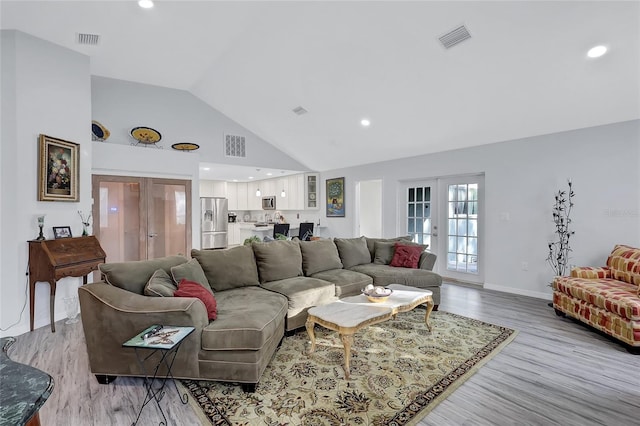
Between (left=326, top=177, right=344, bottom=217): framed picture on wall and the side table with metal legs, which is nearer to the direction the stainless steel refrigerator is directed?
the side table with metal legs

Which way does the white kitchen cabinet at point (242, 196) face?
toward the camera

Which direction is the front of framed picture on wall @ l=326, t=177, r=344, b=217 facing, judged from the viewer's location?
facing the viewer and to the left of the viewer

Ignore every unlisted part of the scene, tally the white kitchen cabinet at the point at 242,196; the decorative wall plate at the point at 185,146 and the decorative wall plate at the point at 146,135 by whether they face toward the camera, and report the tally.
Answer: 3

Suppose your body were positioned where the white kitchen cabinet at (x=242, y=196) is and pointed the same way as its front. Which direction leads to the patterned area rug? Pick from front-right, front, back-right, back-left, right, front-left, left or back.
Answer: front

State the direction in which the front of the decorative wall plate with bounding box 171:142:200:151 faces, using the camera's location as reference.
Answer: facing the viewer

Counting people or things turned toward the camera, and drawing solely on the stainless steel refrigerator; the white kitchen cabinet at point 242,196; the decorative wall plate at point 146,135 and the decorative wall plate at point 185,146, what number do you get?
4

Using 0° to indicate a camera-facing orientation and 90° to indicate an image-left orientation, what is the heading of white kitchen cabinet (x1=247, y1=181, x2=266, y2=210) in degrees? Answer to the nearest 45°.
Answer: approximately 45°

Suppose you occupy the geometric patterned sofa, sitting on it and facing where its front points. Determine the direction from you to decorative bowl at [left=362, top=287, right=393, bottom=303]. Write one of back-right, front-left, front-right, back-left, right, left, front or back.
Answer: front

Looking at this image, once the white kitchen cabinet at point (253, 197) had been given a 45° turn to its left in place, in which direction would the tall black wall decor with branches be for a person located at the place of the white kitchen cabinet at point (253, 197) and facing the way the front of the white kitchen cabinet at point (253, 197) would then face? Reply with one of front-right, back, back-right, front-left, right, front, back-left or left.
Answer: front-left

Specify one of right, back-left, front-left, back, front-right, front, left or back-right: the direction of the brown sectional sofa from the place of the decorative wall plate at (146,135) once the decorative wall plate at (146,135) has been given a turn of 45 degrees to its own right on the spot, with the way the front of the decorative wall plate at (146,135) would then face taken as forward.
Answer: front-left

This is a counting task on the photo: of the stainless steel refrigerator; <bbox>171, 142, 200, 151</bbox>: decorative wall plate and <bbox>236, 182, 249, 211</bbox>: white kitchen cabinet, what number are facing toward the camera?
3

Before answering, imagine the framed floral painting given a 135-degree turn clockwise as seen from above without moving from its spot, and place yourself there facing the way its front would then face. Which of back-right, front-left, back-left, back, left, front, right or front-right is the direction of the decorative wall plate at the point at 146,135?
back-right

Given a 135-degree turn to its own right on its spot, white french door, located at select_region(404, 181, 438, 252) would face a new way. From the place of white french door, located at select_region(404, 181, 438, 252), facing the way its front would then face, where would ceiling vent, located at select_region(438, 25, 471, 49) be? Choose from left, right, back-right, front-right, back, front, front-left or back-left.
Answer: back
